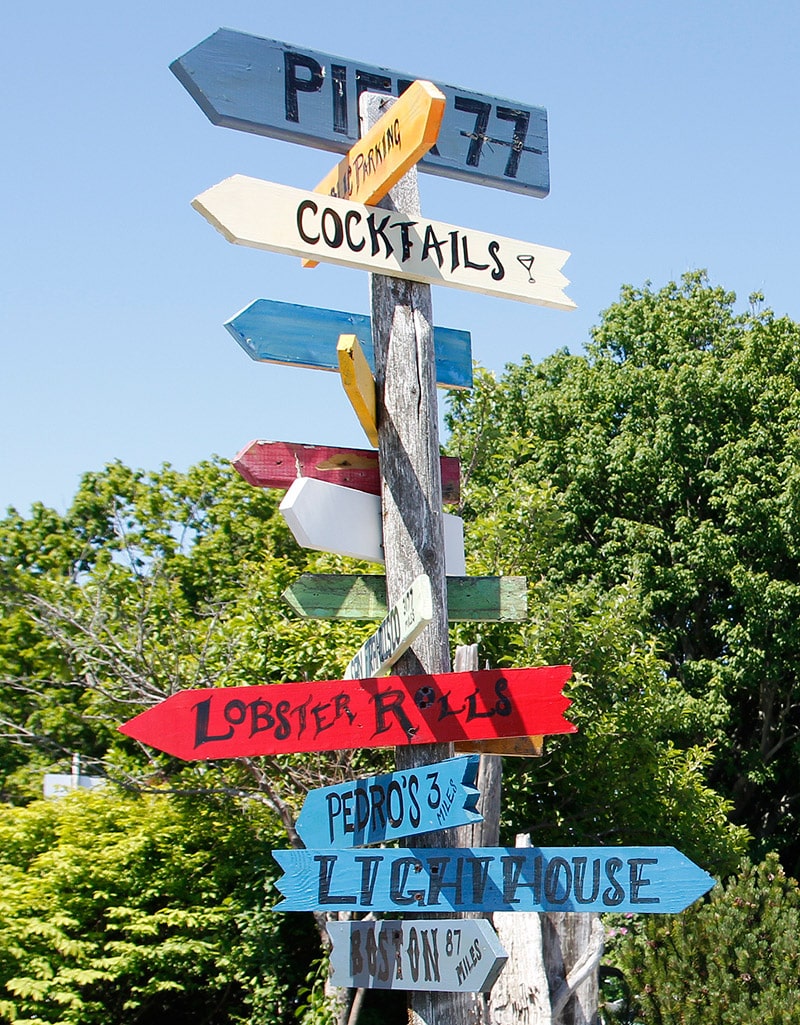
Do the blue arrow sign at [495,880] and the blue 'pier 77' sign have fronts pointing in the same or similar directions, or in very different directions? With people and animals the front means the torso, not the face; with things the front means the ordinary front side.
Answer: same or similar directions

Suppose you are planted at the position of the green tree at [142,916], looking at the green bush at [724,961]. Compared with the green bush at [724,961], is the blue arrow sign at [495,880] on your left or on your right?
right

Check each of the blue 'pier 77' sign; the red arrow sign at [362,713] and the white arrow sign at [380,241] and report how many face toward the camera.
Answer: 3

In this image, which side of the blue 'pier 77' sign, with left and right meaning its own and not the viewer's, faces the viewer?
front

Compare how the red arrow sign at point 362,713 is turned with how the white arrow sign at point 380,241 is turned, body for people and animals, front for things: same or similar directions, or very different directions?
same or similar directions

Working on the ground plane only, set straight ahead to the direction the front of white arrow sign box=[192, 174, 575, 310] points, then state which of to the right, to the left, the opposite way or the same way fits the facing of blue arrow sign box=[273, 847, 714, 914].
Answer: the same way

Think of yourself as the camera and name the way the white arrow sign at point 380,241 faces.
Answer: facing the viewer

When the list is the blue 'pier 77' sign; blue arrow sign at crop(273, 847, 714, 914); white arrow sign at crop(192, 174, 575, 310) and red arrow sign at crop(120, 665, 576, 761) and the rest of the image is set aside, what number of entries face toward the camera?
4

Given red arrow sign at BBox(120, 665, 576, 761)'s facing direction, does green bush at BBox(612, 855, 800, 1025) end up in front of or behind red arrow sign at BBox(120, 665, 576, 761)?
behind
